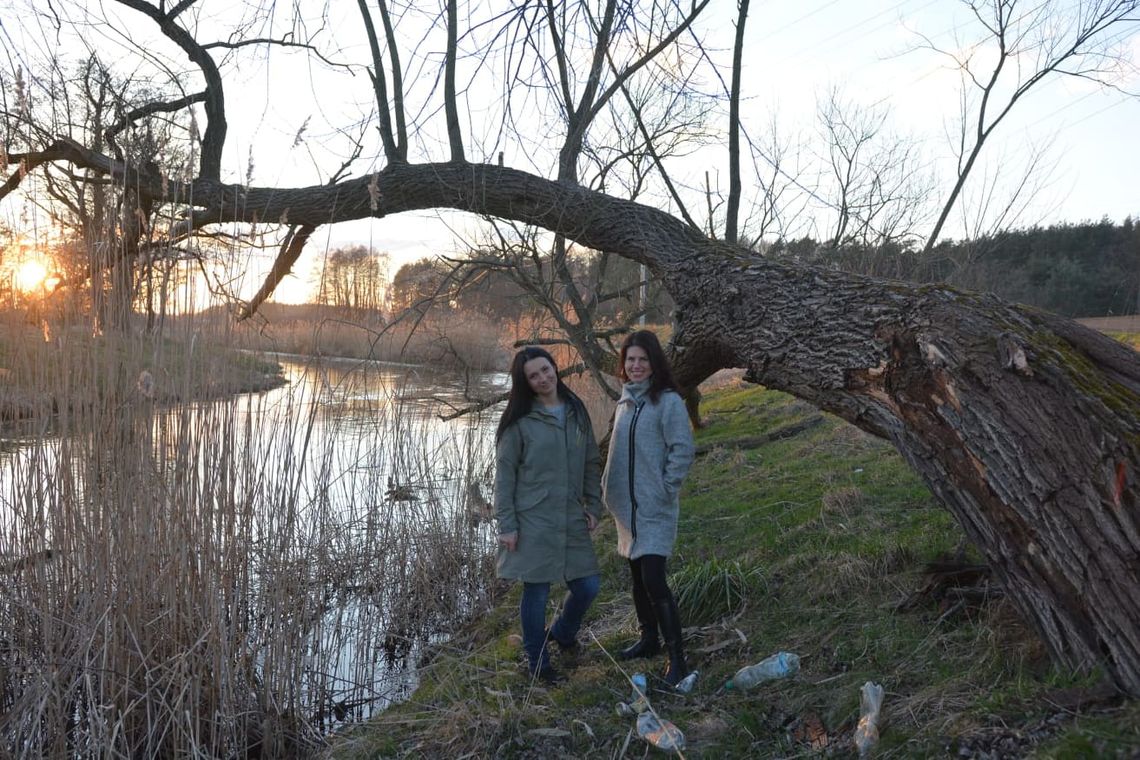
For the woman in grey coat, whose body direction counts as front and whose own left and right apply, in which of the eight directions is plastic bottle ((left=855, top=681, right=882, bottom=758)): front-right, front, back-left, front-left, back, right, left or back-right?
left

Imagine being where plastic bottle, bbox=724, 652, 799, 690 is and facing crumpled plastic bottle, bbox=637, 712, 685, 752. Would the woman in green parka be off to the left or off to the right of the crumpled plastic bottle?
right

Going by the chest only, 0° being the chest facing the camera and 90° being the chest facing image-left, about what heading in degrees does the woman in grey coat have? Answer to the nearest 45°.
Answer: approximately 45°

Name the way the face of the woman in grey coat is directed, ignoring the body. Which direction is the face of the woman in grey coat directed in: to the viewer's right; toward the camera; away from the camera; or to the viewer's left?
toward the camera

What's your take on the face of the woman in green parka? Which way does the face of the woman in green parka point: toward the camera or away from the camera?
toward the camera

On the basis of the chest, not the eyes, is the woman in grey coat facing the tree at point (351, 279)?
no
